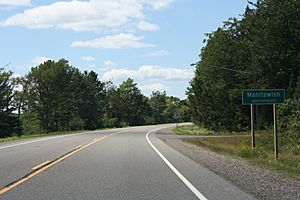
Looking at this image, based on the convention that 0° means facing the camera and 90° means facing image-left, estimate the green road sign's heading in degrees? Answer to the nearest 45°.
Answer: approximately 0°
